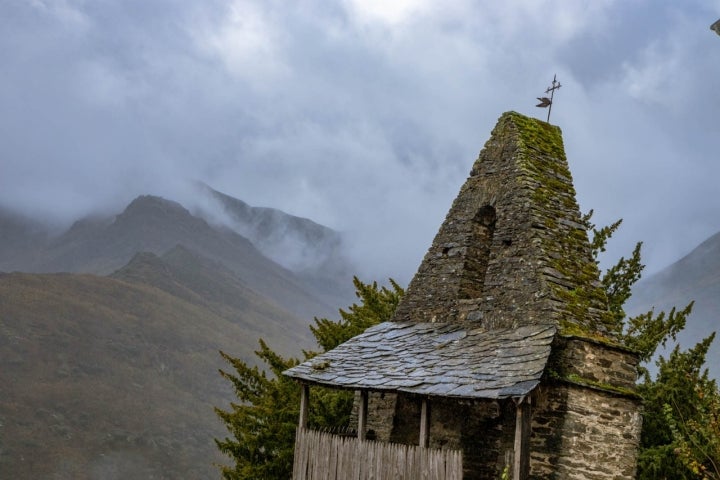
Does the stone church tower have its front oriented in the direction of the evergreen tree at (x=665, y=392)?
no

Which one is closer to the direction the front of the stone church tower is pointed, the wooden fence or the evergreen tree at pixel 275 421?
the wooden fence

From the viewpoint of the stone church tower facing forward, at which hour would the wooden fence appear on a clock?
The wooden fence is roughly at 1 o'clock from the stone church tower.

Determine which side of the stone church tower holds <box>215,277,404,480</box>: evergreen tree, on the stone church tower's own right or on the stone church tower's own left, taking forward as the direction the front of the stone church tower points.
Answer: on the stone church tower's own right

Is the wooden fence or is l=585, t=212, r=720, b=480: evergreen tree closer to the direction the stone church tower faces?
the wooden fence

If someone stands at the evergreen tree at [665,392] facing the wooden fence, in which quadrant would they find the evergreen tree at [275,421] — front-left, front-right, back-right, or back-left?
front-right
